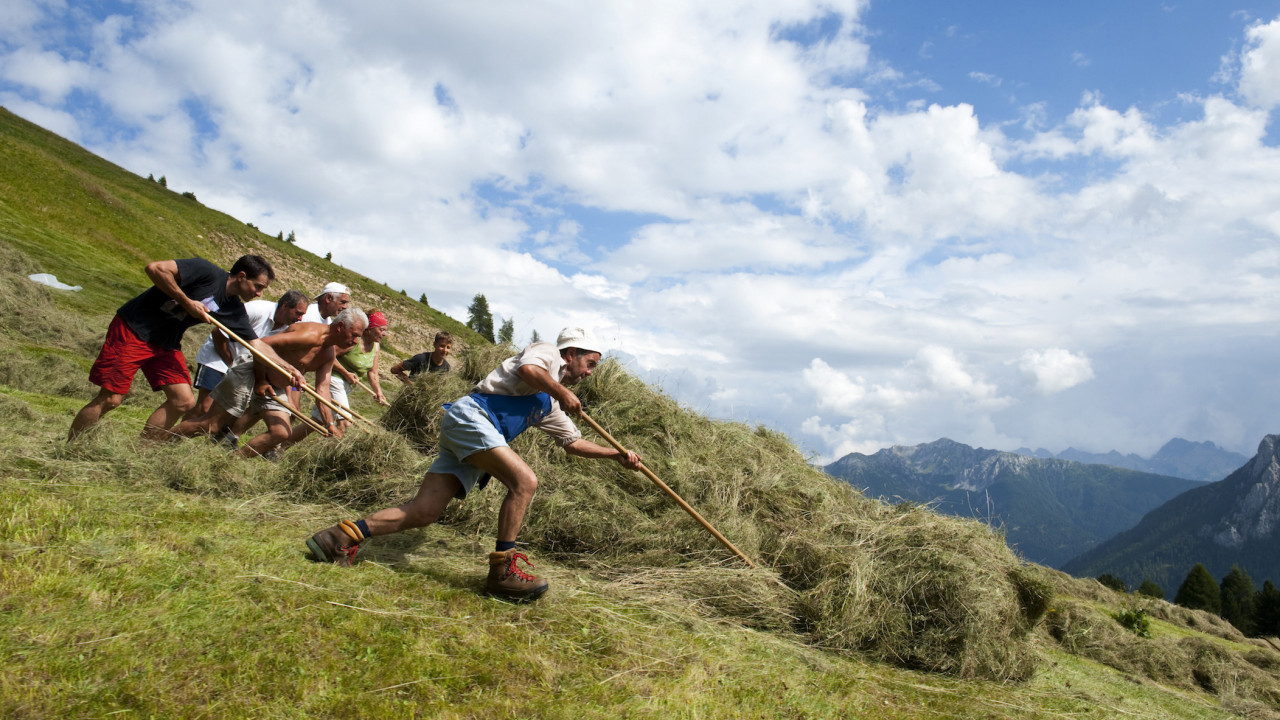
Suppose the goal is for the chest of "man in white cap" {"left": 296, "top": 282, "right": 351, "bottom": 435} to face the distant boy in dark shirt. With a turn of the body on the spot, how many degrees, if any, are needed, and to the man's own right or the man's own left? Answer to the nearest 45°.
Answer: approximately 45° to the man's own left

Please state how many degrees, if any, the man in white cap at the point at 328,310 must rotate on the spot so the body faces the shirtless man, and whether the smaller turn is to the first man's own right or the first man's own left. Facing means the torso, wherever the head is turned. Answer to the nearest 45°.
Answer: approximately 90° to the first man's own right

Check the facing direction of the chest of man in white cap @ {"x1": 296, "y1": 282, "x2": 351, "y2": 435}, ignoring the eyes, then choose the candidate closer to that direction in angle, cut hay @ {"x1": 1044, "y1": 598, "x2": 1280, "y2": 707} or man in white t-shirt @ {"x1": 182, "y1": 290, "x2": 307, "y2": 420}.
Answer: the cut hay

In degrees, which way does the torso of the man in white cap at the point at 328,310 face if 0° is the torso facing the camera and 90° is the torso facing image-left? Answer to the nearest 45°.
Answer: approximately 270°

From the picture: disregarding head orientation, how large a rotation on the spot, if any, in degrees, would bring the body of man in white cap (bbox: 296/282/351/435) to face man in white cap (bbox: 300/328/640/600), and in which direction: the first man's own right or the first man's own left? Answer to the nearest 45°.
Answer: approximately 90° to the first man's own right

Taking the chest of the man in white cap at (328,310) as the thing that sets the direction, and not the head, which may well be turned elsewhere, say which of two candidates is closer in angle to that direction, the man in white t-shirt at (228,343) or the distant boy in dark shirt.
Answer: the distant boy in dark shirt

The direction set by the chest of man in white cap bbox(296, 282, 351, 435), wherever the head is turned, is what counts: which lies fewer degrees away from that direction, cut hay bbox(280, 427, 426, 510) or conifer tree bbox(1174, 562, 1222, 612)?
the conifer tree

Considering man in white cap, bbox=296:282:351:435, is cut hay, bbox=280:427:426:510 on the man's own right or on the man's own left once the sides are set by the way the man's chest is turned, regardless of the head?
on the man's own right

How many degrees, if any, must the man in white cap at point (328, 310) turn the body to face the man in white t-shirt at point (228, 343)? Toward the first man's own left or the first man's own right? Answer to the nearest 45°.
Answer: approximately 135° to the first man's own right

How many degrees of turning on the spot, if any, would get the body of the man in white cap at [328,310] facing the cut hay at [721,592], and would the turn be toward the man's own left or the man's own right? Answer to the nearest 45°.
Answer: approximately 45° to the man's own right

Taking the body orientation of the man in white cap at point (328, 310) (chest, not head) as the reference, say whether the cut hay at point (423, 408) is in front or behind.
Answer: in front
